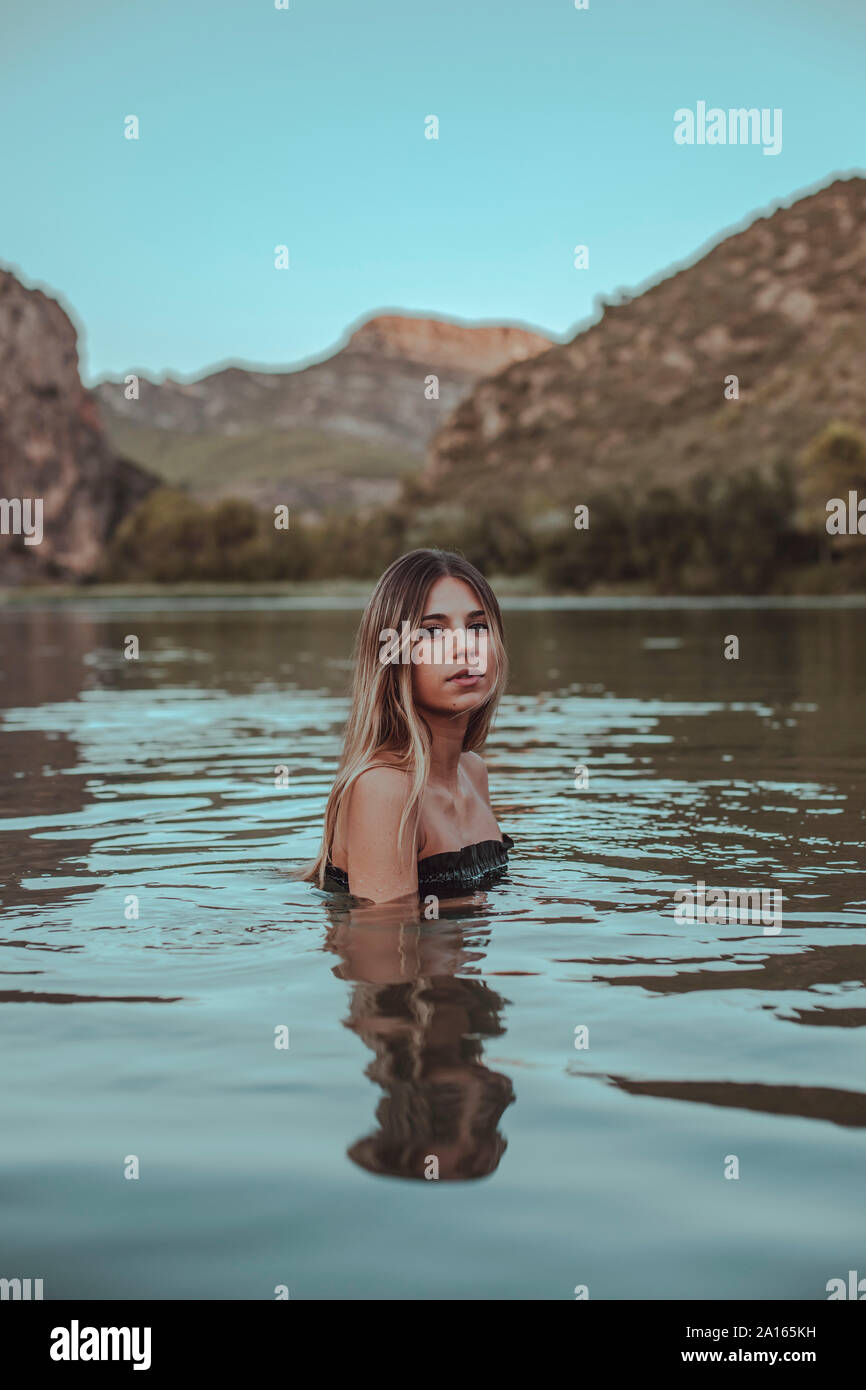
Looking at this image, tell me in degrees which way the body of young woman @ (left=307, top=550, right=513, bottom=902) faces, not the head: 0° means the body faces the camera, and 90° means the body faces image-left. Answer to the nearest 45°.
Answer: approximately 315°
